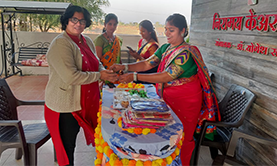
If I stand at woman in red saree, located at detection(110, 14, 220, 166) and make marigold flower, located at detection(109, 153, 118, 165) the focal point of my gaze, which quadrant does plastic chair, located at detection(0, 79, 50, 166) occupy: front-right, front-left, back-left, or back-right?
front-right

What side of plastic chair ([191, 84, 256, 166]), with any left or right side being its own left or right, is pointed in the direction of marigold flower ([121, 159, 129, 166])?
front

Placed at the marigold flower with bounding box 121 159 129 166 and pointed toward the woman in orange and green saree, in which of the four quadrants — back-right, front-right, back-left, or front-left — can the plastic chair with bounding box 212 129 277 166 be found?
front-right

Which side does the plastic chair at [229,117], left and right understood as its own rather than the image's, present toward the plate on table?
front

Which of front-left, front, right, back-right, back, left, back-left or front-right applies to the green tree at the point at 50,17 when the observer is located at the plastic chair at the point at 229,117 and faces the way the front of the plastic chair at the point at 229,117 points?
right

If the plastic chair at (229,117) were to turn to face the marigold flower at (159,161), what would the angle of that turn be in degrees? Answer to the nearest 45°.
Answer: approximately 45° to its left

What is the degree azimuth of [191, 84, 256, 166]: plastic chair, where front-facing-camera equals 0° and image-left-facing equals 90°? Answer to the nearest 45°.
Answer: approximately 45°
